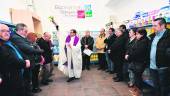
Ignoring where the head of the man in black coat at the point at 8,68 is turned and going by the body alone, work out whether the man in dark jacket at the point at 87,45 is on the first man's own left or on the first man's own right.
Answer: on the first man's own left

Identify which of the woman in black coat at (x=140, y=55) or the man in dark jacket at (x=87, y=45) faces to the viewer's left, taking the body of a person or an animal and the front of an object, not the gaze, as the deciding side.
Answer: the woman in black coat

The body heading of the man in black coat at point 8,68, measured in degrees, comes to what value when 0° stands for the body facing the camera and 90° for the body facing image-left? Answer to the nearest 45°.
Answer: approximately 315°

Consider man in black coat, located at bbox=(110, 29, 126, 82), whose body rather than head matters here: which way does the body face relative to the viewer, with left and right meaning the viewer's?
facing to the left of the viewer

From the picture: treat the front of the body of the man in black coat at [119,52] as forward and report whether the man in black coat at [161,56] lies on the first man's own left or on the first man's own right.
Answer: on the first man's own left

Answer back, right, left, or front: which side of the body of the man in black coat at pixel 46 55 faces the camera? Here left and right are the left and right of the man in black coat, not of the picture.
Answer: right

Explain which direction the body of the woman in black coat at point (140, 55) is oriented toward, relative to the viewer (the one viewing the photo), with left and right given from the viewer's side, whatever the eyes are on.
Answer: facing to the left of the viewer

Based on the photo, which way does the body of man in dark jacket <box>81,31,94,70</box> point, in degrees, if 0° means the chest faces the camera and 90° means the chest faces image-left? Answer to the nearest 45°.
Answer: approximately 0°

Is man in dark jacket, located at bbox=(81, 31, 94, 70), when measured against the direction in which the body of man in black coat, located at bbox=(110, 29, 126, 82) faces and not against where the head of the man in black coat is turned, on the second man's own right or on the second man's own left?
on the second man's own right
